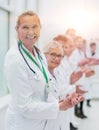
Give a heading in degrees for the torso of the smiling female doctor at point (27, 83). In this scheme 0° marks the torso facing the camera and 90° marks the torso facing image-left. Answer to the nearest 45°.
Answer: approximately 315°
